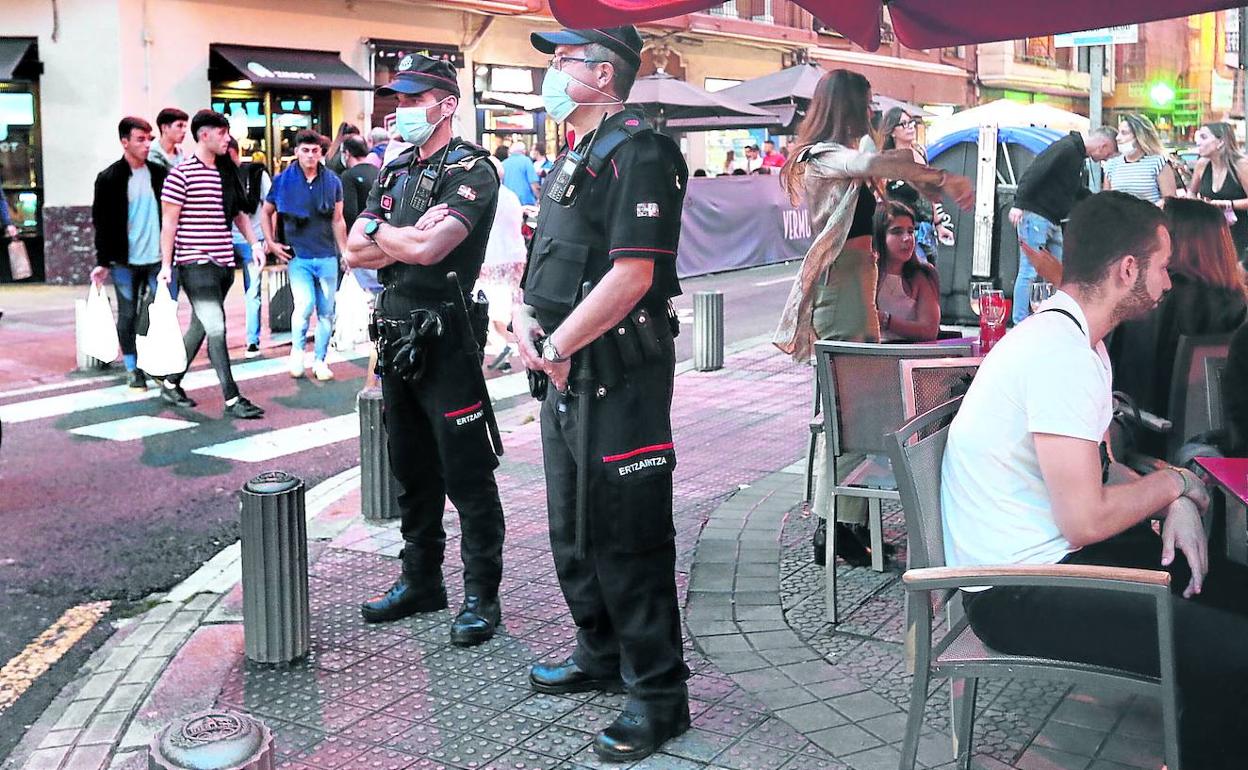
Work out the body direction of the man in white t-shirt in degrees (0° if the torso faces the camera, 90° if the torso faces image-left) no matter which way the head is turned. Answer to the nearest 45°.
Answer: approximately 270°

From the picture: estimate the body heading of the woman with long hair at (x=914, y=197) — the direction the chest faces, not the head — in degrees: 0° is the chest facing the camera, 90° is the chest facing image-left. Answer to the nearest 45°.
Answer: approximately 315°

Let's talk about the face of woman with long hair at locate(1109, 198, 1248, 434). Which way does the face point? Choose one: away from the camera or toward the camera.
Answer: away from the camera

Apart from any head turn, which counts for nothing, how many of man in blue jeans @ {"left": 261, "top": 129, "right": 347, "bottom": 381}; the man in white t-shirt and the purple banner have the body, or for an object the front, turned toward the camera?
2

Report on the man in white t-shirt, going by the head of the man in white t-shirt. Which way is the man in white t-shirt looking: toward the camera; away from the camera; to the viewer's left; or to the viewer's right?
to the viewer's right

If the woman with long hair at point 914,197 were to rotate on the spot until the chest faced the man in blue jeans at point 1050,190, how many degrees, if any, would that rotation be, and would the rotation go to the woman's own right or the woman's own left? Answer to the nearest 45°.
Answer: approximately 90° to the woman's own left

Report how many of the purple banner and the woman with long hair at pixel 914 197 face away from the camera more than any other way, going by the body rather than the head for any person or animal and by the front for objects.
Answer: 0

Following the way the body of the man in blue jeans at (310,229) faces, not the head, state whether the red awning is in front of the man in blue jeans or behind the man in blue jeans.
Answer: in front
